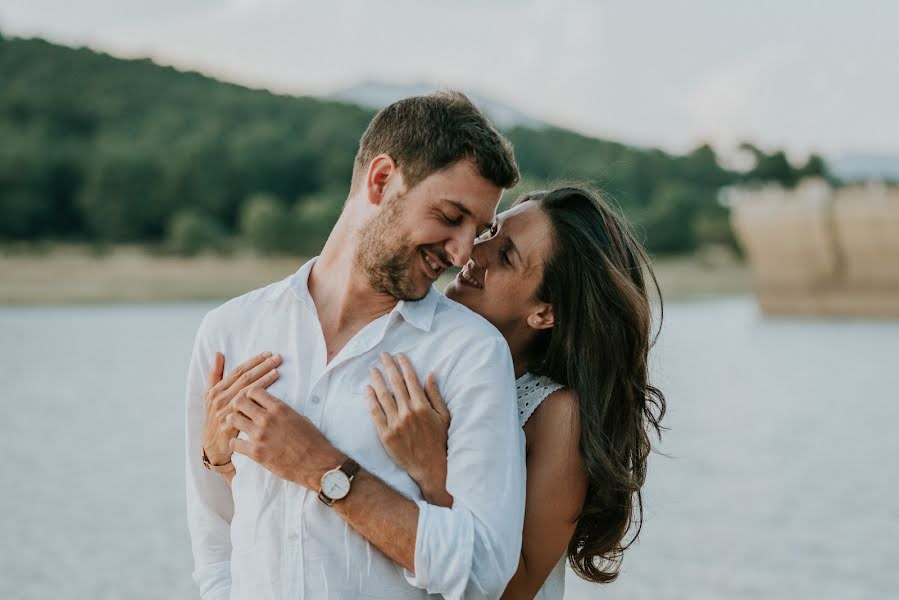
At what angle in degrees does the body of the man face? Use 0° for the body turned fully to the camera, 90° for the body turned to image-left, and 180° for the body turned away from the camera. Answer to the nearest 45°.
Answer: approximately 0°

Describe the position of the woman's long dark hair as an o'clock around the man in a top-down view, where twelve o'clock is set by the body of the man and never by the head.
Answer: The woman's long dark hair is roughly at 8 o'clock from the man.
